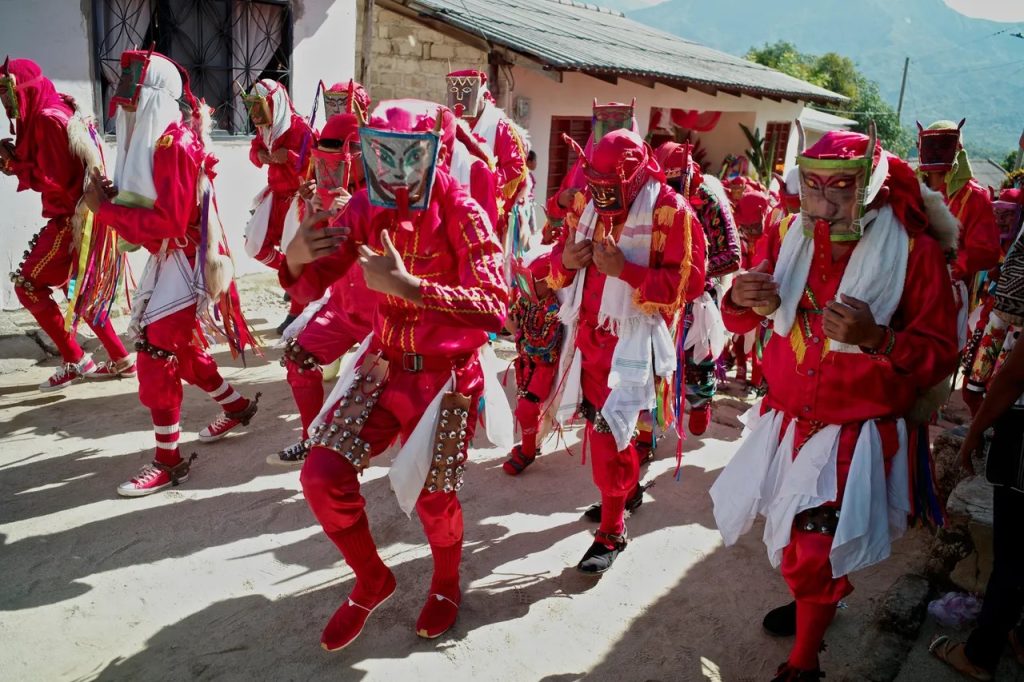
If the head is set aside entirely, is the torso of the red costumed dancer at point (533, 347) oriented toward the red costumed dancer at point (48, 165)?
no

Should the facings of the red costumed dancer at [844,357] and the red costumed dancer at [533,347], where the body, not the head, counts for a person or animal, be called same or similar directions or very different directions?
same or similar directions

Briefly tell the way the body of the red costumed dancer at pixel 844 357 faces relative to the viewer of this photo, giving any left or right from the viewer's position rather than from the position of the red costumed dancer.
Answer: facing the viewer and to the left of the viewer

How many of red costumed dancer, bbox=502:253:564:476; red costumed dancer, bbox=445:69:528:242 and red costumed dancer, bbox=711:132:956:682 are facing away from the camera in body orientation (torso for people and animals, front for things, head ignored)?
0

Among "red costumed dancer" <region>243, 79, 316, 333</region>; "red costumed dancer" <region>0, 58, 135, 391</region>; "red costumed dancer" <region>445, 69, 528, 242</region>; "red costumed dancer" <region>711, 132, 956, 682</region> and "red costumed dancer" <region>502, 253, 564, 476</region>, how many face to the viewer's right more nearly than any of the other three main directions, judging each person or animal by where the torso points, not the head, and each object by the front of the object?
0

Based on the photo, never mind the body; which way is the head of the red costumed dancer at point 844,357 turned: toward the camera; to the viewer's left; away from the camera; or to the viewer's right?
toward the camera

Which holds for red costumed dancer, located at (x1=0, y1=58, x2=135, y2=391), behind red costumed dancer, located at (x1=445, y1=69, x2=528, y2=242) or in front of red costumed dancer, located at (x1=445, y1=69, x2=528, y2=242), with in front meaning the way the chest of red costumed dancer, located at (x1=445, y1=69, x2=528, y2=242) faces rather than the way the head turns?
in front

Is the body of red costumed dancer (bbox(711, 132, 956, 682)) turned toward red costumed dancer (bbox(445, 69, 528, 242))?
no

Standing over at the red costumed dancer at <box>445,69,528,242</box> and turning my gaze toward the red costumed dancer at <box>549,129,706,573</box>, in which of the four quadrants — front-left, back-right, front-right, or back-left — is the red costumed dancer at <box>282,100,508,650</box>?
front-right

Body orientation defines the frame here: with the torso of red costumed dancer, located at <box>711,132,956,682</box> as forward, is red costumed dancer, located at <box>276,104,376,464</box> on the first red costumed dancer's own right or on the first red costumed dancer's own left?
on the first red costumed dancer's own right

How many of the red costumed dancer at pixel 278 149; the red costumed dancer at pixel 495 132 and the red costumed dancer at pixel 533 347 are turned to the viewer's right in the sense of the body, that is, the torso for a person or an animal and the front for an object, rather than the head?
0

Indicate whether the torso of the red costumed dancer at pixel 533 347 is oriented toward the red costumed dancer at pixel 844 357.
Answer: no

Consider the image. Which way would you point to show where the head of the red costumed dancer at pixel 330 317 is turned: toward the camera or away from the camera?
toward the camera

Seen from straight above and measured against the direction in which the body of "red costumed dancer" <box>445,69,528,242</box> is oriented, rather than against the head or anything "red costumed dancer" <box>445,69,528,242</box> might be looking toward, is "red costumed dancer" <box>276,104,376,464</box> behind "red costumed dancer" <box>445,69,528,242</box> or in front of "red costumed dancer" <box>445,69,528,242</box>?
in front

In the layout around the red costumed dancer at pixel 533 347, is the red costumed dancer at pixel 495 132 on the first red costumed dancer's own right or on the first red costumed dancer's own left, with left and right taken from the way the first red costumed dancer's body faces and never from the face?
on the first red costumed dancer's own right

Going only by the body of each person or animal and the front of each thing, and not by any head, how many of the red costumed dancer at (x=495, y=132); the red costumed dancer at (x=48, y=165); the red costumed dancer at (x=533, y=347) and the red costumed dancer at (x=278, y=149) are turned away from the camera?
0

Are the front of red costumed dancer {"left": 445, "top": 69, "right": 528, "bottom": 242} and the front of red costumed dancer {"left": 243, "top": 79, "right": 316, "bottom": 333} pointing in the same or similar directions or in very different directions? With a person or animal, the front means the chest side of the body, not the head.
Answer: same or similar directions

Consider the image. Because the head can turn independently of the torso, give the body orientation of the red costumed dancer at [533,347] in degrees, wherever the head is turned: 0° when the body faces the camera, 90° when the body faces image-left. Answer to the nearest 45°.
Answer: approximately 45°

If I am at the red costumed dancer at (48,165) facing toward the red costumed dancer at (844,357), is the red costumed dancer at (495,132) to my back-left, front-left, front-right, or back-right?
front-left
